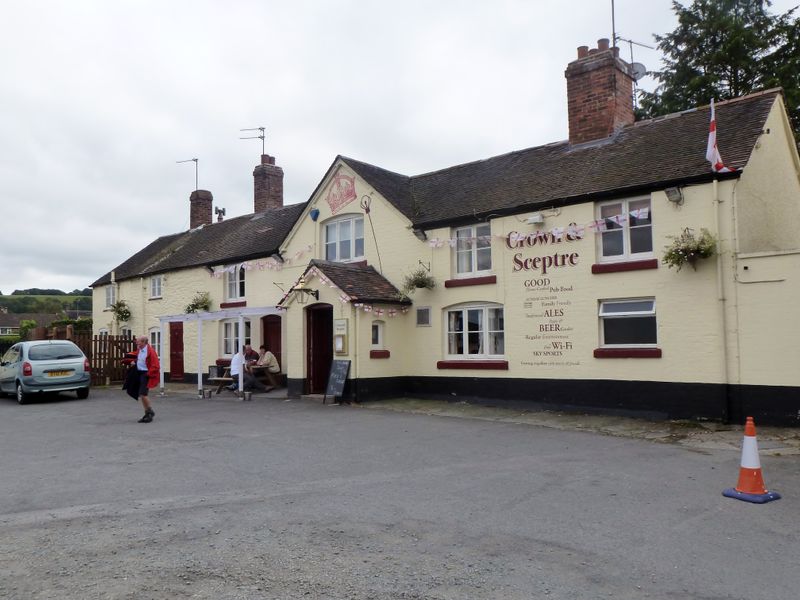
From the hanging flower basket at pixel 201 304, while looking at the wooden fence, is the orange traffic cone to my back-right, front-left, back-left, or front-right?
back-left

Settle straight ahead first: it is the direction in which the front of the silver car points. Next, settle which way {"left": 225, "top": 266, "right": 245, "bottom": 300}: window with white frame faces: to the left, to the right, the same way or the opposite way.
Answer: to the left

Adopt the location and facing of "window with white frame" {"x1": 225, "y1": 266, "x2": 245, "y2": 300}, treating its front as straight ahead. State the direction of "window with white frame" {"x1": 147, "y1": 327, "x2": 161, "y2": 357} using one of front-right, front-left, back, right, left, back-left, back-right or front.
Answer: right

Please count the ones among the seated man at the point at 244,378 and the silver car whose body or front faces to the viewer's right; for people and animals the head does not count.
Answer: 1

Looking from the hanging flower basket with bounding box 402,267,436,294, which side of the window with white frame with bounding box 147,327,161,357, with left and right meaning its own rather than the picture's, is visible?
left

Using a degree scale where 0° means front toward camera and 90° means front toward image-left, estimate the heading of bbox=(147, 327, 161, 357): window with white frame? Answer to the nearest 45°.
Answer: approximately 45°

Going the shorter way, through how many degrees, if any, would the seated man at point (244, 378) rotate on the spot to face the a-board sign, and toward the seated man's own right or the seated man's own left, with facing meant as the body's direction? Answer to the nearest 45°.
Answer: approximately 45° to the seated man's own right

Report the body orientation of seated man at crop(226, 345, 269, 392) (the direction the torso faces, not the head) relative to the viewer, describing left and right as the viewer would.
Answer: facing to the right of the viewer

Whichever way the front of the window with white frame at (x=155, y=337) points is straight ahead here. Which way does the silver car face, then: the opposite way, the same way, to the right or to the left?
to the right

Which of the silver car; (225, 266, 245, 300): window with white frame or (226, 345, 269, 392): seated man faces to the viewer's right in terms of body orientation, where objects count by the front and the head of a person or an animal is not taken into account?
the seated man

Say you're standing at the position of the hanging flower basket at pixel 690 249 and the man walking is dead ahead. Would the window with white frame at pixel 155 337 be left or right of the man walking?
right
